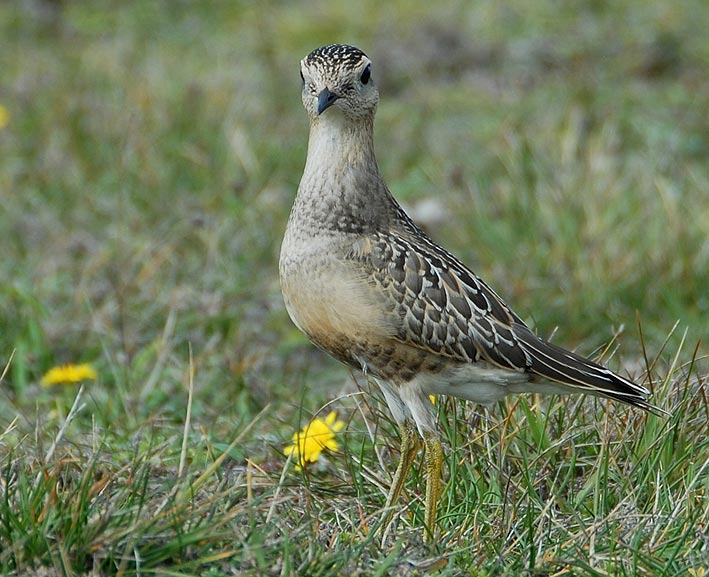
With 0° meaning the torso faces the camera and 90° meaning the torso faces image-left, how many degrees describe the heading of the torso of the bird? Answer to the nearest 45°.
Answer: approximately 45°

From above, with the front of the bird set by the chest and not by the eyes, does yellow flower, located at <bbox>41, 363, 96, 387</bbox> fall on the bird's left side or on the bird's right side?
on the bird's right side

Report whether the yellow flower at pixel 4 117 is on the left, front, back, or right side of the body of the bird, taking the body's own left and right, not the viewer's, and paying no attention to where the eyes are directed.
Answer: right
